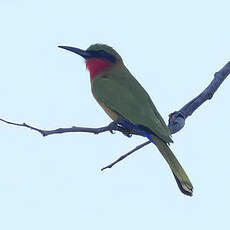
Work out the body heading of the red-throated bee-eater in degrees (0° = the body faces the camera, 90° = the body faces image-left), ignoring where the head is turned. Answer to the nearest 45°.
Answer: approximately 90°
